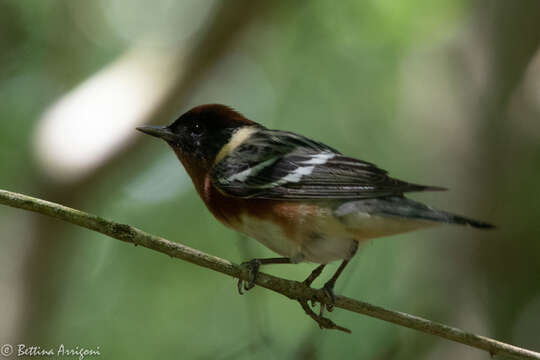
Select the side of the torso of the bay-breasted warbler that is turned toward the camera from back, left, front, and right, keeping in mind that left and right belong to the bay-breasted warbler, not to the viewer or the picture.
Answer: left
